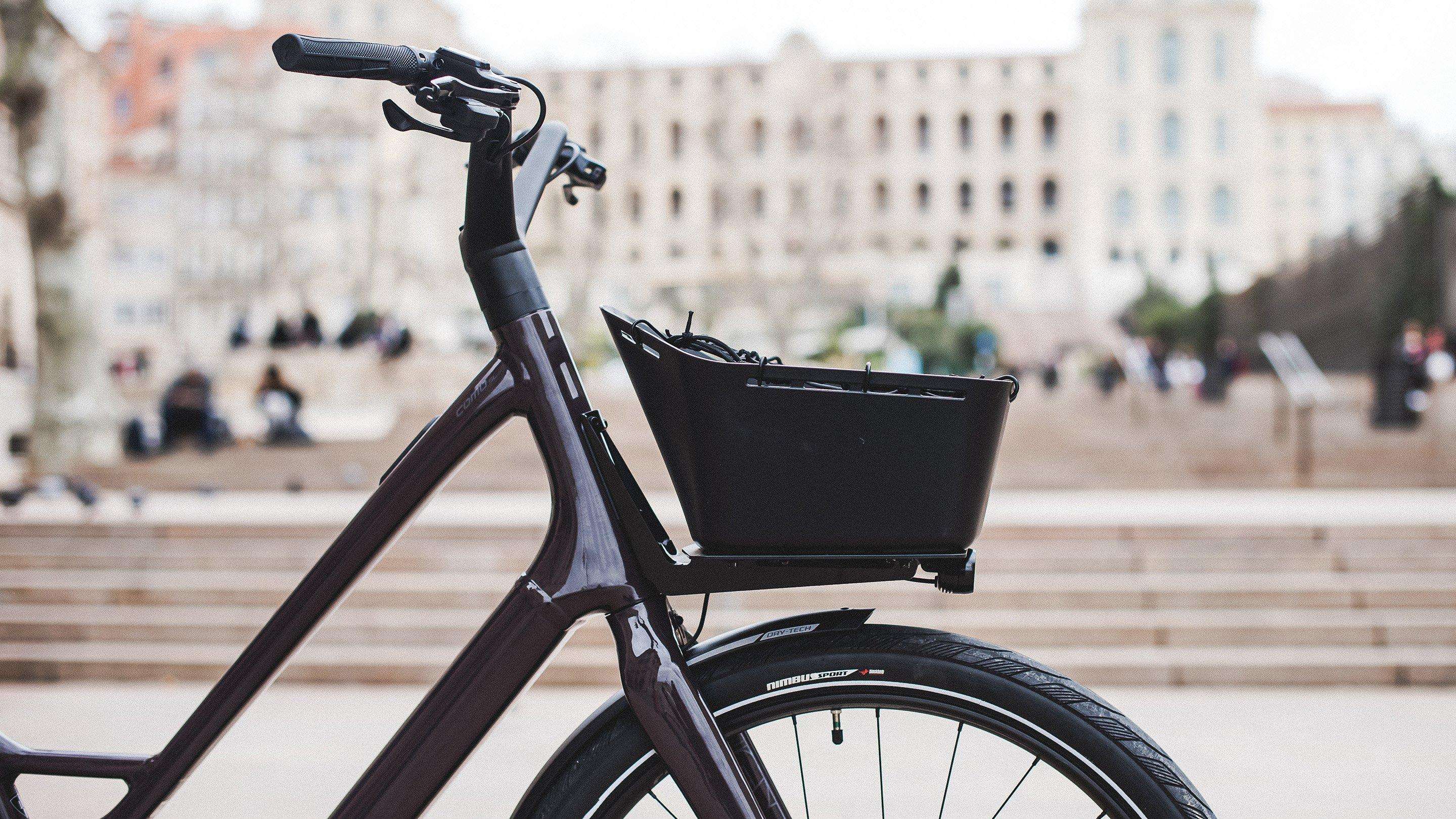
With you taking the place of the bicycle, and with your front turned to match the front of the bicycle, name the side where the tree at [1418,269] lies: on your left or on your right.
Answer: on your left

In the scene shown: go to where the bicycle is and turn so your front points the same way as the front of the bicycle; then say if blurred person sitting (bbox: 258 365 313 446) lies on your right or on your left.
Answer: on your left

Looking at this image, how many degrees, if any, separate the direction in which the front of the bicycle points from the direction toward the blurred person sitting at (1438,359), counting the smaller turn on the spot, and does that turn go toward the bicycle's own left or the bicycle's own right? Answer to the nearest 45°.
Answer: approximately 45° to the bicycle's own left

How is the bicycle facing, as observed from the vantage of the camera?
facing to the right of the viewer

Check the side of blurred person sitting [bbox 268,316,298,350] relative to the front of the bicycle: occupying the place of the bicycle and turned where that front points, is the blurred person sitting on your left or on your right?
on your left

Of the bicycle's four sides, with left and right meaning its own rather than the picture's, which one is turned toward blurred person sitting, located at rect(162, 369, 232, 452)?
left
